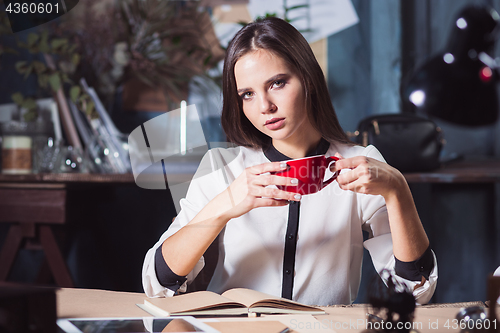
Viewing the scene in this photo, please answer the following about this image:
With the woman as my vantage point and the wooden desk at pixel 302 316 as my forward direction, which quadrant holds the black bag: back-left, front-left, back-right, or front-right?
back-left

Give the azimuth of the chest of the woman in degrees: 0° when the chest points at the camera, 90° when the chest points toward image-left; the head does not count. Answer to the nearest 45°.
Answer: approximately 0°
